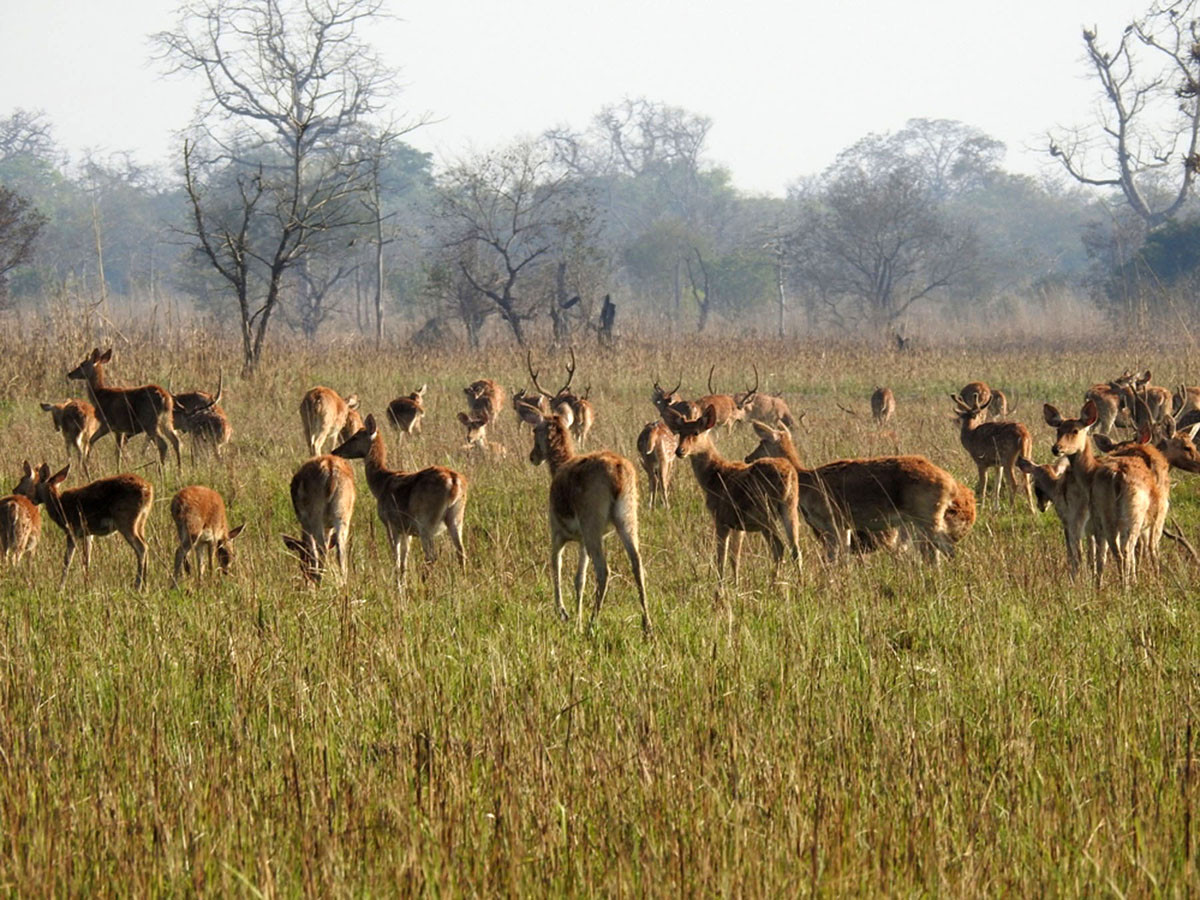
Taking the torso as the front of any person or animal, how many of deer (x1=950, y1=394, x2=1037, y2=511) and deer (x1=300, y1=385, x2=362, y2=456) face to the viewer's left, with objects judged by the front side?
1

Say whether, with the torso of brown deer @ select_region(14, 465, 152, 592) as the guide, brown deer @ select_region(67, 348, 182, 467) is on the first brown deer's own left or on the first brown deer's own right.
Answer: on the first brown deer's own right

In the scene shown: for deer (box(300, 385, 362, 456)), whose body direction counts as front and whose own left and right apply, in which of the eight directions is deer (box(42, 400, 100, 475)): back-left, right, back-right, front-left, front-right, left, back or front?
back-left

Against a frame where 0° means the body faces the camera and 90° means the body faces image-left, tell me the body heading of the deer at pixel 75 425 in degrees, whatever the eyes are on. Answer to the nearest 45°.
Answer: approximately 135°

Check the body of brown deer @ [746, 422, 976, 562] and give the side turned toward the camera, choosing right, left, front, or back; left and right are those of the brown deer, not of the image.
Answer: left

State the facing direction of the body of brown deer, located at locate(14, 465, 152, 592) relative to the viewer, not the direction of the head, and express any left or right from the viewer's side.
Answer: facing to the left of the viewer

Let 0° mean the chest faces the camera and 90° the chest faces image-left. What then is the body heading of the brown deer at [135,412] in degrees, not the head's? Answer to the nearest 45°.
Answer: approximately 90°

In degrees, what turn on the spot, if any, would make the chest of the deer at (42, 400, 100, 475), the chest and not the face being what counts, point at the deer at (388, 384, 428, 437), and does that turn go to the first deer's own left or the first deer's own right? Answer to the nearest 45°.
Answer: approximately 135° to the first deer's own right

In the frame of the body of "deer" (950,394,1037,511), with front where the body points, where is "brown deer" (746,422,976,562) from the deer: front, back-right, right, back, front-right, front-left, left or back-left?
left

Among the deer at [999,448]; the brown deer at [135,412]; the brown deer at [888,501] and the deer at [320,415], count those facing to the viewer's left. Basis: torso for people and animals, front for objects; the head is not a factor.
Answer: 3

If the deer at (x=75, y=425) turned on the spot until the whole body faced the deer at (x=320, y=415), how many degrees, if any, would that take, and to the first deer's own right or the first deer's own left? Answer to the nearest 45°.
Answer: approximately 135° to the first deer's own right

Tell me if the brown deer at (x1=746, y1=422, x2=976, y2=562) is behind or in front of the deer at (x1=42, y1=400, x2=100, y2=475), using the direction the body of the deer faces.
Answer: behind

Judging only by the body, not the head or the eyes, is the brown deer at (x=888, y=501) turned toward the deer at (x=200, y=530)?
yes

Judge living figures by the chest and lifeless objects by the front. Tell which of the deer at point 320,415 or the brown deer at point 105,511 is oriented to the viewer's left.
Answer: the brown deer

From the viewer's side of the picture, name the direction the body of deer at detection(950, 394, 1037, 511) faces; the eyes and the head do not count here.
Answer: to the viewer's left

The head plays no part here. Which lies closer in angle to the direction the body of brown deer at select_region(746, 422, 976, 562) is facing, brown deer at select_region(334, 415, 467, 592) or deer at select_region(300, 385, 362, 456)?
the brown deer

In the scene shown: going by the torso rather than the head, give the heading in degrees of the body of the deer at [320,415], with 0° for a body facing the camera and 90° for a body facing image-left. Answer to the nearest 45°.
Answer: approximately 225°
